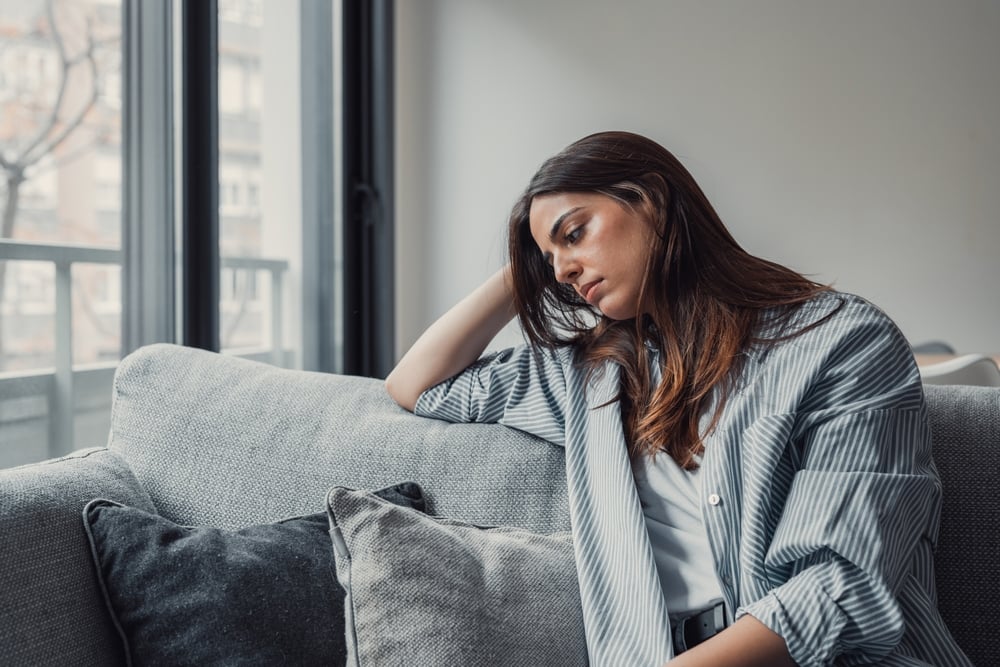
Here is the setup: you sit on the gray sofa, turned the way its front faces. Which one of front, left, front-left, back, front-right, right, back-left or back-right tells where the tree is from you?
back-right

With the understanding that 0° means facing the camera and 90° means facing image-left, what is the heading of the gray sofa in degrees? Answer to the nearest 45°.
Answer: approximately 0°

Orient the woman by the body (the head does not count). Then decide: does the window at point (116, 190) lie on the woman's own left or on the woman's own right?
on the woman's own right

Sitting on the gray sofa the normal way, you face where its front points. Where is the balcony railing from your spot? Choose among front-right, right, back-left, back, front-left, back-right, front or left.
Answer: back-right
